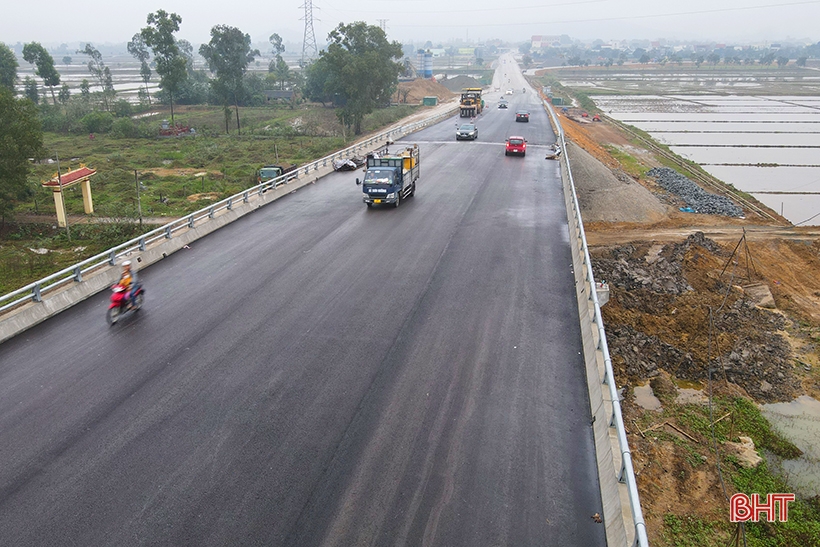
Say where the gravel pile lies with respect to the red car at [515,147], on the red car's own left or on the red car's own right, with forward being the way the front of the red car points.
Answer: on the red car's own right

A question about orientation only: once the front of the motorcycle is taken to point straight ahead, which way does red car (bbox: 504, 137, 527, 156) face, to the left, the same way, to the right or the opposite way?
the opposite way

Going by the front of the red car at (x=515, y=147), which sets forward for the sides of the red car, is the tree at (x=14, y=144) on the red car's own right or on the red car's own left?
on the red car's own left

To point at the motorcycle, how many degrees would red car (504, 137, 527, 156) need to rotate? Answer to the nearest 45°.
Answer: approximately 180°

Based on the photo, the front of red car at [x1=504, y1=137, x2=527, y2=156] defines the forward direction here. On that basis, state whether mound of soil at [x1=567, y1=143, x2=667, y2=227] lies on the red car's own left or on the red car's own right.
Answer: on the red car's own right

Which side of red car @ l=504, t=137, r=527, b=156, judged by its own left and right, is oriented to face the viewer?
back

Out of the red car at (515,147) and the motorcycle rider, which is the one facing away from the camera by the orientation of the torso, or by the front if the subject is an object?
the red car

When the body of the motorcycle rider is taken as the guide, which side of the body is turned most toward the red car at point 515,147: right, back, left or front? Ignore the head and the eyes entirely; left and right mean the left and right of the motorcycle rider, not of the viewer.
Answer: back

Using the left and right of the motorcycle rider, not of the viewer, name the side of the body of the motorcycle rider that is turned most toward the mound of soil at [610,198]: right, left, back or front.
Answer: back

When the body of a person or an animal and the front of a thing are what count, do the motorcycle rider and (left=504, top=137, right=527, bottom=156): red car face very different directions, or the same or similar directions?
very different directions

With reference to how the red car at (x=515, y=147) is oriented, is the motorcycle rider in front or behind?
behind

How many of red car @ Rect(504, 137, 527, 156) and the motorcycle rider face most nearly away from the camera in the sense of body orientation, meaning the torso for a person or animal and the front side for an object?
1
